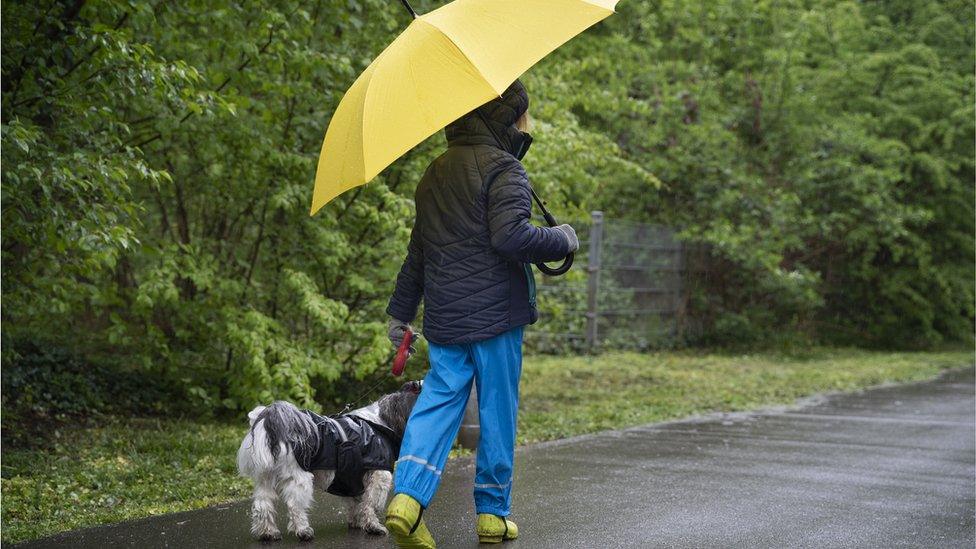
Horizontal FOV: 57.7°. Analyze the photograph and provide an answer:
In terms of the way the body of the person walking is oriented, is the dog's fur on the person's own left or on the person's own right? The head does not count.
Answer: on the person's own left

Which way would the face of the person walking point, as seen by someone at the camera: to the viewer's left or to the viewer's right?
to the viewer's right

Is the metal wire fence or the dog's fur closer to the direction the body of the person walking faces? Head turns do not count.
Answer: the metal wire fence

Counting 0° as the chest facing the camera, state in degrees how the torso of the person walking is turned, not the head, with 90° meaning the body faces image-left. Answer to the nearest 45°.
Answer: approximately 225°
